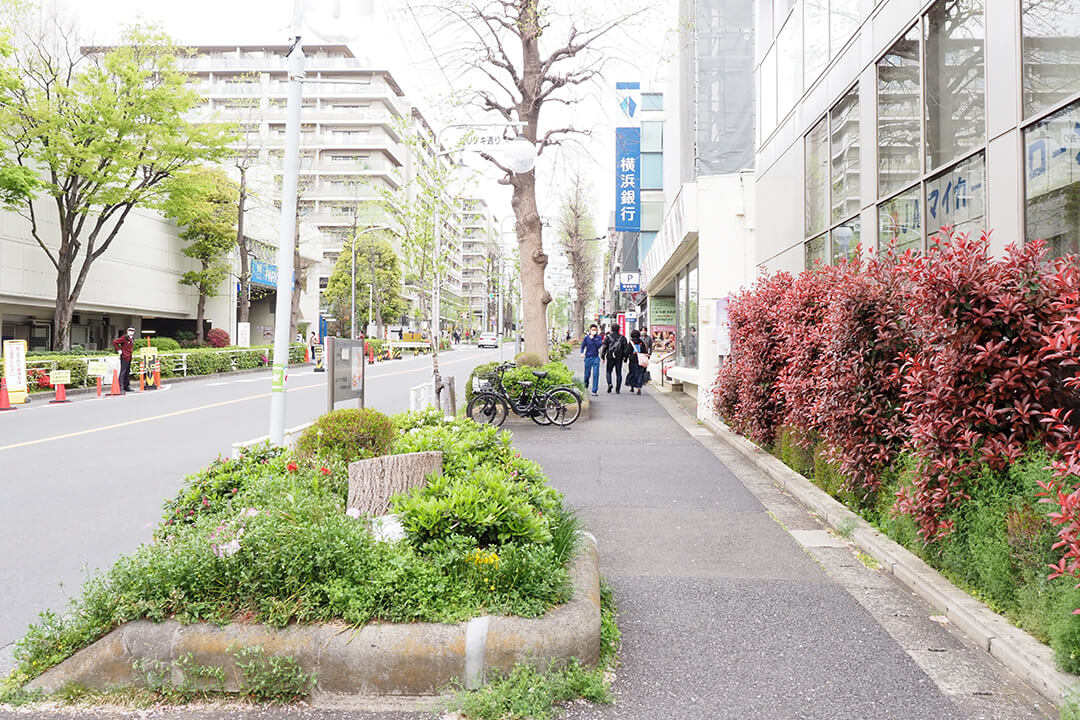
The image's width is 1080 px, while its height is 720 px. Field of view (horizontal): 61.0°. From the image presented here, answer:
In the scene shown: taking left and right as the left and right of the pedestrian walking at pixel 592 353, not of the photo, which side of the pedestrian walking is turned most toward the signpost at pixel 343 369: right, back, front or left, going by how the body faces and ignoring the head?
front

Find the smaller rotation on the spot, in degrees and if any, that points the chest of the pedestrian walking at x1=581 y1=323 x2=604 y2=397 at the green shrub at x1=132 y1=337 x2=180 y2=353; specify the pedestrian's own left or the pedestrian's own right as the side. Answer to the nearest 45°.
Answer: approximately 135° to the pedestrian's own right

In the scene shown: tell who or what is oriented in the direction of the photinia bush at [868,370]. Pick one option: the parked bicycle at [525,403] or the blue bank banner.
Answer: the blue bank banner

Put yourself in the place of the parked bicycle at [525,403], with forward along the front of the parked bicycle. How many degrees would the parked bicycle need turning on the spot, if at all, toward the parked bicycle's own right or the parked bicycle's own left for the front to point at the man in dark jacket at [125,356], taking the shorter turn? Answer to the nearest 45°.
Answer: approximately 45° to the parked bicycle's own right

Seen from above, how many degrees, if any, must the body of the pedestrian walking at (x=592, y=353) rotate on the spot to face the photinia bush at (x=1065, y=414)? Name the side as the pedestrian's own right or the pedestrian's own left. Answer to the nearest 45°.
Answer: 0° — they already face it

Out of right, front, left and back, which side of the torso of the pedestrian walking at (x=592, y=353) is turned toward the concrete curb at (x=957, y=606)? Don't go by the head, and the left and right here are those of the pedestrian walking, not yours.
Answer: front

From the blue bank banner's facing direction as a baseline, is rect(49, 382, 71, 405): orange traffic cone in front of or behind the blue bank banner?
in front

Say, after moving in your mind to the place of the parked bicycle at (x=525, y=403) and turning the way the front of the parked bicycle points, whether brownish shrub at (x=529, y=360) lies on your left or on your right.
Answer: on your right

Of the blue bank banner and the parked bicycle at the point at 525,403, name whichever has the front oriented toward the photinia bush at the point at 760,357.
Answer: the blue bank banner

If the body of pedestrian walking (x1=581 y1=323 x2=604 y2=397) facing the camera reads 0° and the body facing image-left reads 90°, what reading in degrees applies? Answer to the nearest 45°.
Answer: approximately 0°

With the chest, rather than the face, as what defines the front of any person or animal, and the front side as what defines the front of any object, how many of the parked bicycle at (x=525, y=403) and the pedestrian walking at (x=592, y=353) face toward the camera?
1

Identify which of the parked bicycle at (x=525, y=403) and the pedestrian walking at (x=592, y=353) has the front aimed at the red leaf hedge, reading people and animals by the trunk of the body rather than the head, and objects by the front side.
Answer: the pedestrian walking

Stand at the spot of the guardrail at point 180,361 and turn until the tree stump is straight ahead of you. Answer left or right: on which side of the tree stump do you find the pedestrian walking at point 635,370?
left

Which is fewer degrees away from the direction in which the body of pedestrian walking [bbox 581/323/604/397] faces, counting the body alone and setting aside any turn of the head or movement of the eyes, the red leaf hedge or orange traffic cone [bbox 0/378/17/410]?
the red leaf hedge

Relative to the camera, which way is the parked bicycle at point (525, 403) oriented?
to the viewer's left
